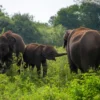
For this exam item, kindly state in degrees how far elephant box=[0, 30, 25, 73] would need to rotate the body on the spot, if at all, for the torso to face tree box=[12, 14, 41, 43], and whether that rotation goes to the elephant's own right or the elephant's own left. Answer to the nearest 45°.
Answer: approximately 135° to the elephant's own right

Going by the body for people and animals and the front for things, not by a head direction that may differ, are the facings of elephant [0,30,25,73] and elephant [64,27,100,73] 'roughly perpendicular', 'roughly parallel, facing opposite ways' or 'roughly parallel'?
roughly perpendicular

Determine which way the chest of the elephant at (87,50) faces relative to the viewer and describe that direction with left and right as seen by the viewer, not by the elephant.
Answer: facing away from the viewer and to the left of the viewer

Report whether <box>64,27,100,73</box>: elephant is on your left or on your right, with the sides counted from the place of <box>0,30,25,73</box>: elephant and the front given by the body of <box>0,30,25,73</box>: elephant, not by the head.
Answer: on your left

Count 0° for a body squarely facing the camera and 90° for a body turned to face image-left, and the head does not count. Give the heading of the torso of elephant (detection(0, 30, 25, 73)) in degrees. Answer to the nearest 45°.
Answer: approximately 45°
